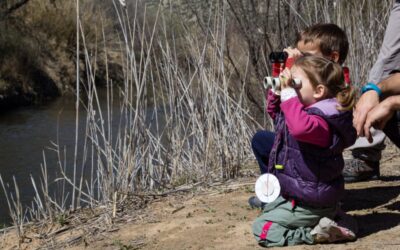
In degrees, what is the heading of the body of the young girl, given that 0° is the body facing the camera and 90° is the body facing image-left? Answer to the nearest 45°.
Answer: approximately 90°
